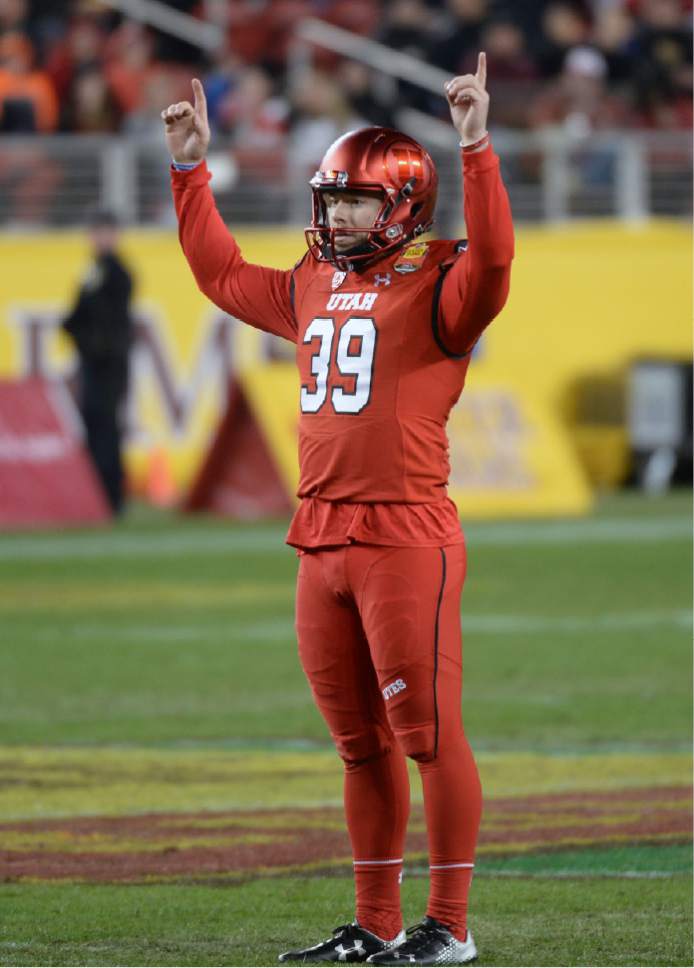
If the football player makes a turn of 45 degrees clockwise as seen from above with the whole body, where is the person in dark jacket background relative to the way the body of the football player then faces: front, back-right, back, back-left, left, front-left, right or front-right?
right

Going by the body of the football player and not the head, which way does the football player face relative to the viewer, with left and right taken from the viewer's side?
facing the viewer and to the left of the viewer

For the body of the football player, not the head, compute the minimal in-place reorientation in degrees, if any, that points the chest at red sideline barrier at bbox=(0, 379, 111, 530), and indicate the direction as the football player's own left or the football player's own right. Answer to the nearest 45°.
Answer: approximately 135° to the football player's own right
